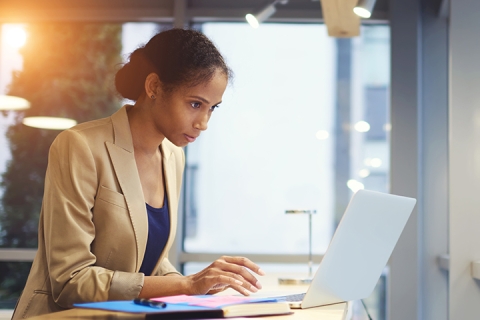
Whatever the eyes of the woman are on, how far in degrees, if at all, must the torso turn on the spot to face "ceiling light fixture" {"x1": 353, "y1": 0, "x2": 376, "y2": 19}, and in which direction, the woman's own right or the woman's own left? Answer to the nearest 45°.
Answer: approximately 90° to the woman's own left

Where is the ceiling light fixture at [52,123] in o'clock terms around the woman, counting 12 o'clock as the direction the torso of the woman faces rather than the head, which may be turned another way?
The ceiling light fixture is roughly at 7 o'clock from the woman.

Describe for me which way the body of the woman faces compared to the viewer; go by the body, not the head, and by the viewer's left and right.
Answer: facing the viewer and to the right of the viewer

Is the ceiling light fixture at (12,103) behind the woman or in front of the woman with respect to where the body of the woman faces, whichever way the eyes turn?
behind

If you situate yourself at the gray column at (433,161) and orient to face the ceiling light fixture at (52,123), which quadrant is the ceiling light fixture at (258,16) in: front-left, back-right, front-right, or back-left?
front-left
